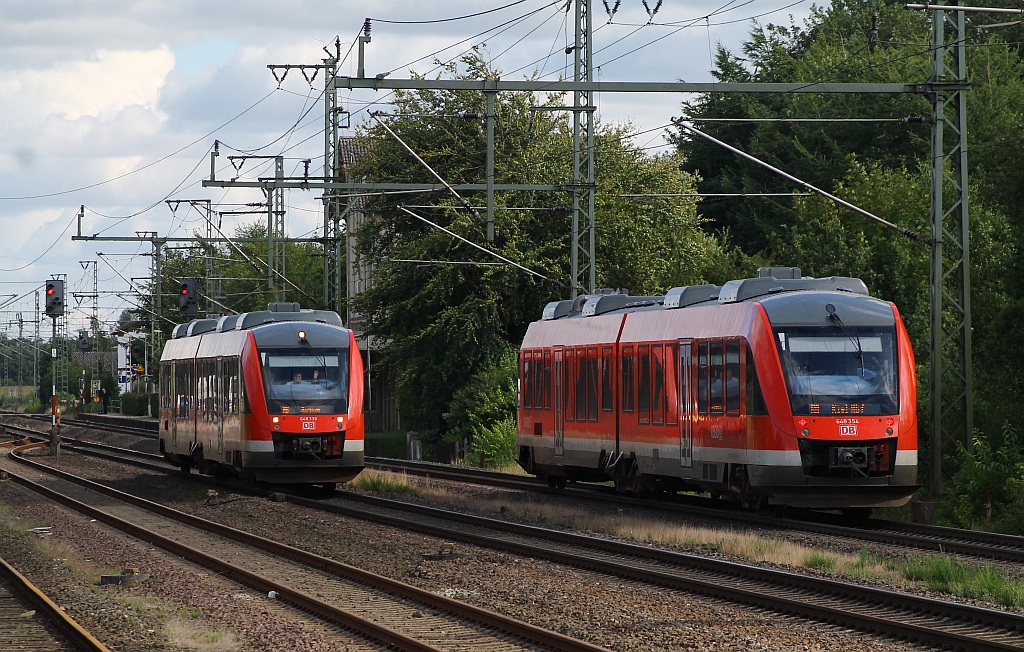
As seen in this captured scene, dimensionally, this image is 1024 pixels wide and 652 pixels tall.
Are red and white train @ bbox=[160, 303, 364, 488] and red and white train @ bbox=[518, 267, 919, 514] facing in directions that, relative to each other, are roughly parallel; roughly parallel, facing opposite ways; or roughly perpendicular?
roughly parallel

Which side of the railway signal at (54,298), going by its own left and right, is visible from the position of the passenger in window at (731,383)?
front

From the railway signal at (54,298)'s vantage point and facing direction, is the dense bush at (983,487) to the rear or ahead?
ahead

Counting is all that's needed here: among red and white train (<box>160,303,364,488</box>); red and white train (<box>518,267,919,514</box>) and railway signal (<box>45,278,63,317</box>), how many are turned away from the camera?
0

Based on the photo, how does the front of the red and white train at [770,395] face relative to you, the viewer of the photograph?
facing the viewer and to the right of the viewer

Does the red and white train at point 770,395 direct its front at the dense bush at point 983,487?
no

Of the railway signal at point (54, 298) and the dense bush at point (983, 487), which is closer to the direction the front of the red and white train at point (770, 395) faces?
the dense bush

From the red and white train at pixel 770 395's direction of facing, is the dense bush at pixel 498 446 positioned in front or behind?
behind

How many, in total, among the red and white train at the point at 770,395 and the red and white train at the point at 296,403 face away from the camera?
0

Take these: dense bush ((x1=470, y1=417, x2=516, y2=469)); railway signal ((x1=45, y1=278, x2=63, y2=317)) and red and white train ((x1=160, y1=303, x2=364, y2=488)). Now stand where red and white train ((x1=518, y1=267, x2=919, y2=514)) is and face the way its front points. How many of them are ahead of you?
0

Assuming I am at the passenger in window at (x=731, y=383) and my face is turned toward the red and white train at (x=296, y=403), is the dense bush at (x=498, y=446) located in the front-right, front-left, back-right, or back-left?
front-right

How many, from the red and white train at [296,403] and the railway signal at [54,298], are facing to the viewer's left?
0

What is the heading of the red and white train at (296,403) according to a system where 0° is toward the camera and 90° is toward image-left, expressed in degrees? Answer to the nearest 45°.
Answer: approximately 315°

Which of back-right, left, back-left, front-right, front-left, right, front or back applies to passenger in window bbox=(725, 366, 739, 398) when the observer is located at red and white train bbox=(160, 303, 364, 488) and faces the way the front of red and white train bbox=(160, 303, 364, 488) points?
front

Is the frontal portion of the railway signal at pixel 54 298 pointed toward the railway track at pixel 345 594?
yes

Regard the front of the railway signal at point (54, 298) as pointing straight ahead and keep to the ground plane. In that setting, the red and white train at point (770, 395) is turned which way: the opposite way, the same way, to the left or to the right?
the same way

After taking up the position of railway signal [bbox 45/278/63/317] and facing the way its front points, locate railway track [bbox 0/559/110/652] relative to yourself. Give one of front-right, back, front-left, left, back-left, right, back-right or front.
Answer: front

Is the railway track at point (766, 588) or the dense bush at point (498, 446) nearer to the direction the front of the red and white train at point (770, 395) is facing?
the railway track

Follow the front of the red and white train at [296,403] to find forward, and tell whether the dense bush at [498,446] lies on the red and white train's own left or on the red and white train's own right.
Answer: on the red and white train's own left

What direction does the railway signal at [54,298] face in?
toward the camera
